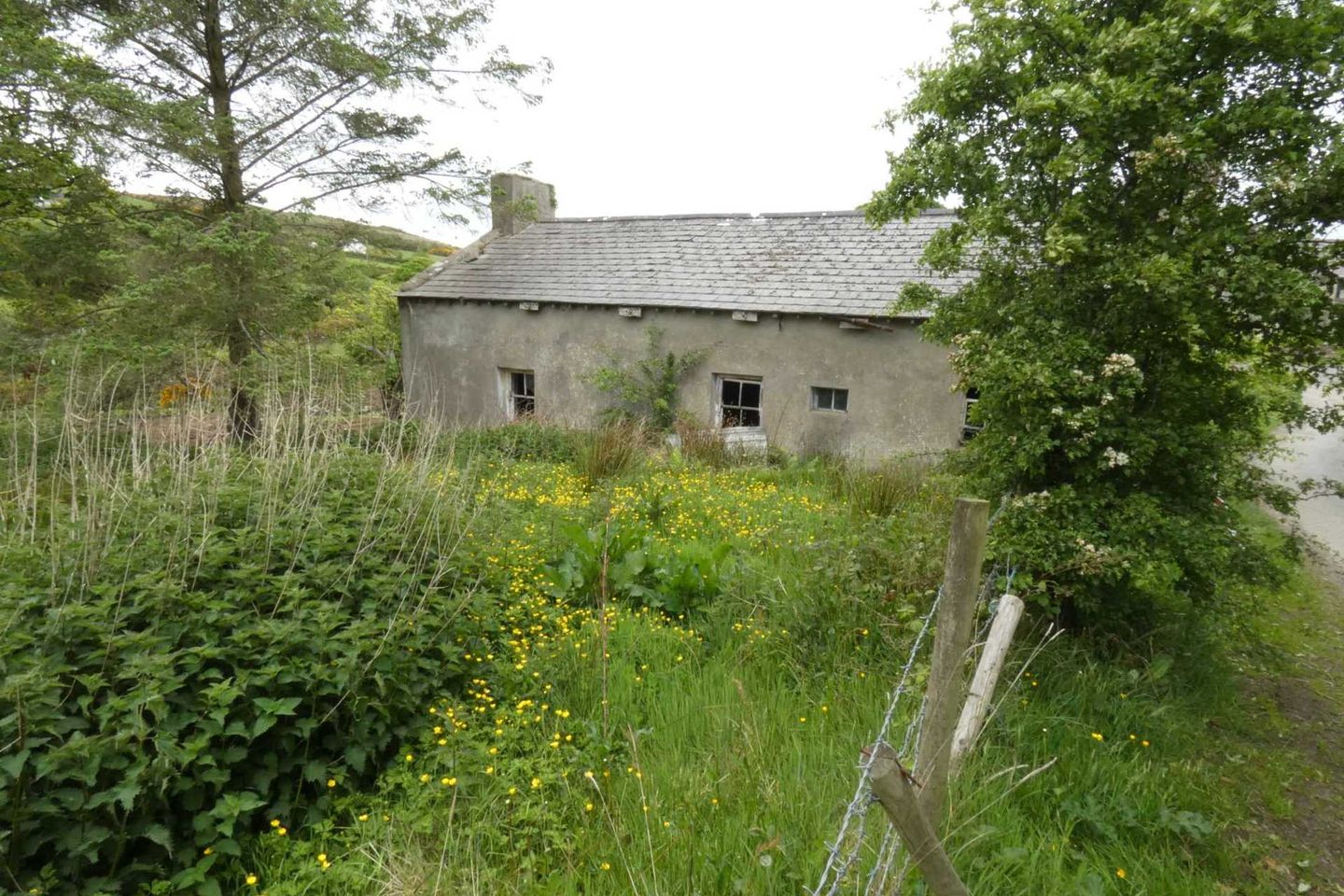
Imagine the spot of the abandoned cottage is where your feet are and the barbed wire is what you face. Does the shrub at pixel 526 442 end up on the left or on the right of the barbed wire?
right

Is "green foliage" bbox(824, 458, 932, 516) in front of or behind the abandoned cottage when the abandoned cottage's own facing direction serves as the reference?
in front

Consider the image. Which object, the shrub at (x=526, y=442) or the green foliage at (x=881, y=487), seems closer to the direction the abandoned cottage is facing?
the green foliage

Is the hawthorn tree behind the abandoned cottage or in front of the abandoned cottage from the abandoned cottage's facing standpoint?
in front

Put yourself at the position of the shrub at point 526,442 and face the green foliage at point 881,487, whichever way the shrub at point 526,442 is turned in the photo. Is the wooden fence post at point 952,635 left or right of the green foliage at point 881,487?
right

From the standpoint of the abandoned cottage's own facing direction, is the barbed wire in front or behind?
in front

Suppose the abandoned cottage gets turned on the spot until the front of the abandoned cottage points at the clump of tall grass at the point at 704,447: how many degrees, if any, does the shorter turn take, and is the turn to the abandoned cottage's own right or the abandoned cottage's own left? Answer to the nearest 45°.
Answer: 0° — it already faces it

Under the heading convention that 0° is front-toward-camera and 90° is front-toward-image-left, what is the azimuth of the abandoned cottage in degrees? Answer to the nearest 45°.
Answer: approximately 0°
